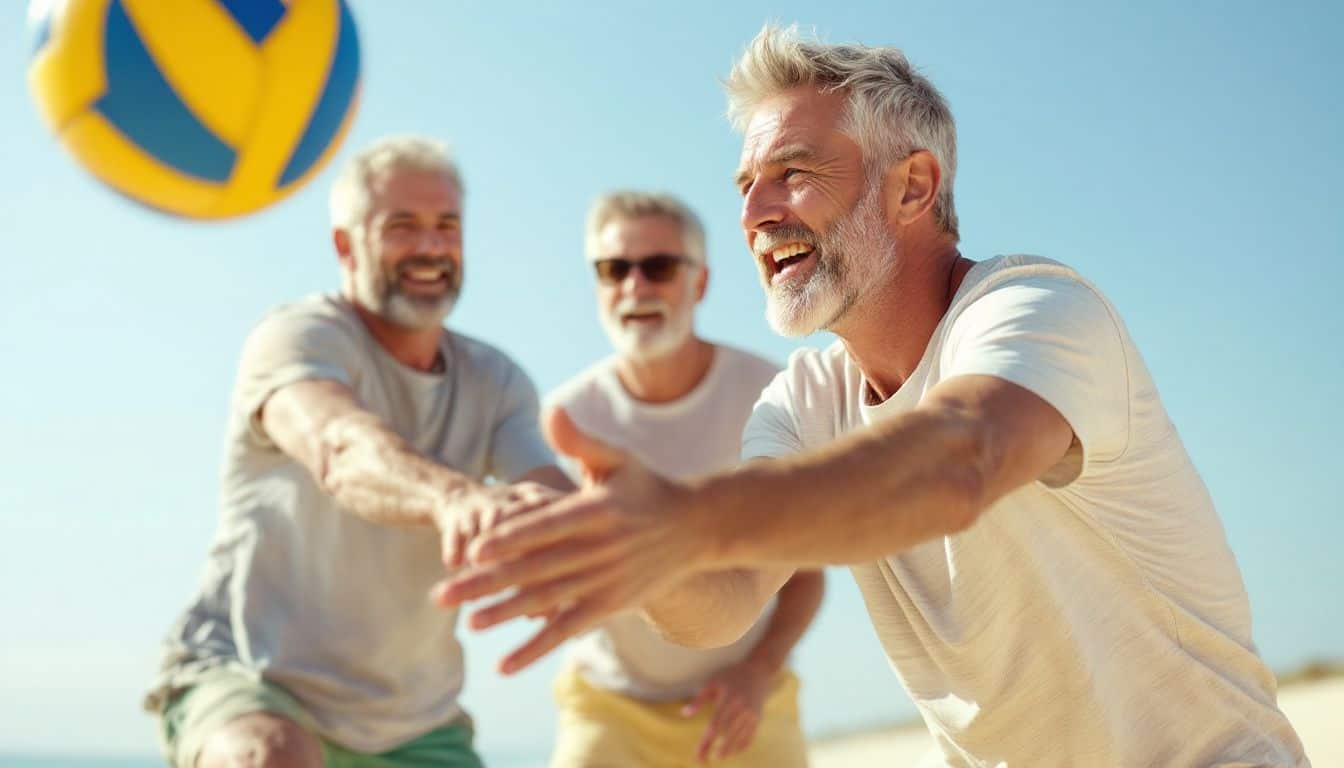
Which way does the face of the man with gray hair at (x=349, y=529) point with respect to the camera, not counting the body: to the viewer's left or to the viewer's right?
to the viewer's right

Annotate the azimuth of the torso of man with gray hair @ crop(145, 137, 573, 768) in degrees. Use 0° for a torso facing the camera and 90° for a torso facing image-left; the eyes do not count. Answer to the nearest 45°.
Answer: approximately 315°

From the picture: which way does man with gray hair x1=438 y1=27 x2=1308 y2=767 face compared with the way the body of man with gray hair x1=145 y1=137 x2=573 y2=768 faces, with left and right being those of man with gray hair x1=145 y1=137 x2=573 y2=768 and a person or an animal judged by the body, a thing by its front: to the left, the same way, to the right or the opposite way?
to the right

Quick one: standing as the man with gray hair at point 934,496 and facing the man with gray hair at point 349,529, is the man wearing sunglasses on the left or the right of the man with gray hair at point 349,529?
right

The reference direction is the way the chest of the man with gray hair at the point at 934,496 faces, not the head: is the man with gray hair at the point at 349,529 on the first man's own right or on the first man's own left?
on the first man's own right

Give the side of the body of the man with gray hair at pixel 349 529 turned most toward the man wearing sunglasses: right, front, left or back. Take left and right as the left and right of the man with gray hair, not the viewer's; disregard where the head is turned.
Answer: left

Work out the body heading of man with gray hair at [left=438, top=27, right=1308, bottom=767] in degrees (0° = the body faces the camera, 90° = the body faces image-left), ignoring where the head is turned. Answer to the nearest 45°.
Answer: approximately 45°

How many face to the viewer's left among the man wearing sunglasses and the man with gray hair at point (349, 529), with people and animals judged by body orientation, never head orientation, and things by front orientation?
0

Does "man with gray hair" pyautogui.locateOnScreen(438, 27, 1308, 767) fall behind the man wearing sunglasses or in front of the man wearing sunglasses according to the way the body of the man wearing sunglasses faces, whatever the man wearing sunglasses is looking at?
in front

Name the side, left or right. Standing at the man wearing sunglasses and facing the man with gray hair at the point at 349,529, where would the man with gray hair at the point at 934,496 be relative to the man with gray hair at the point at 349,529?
left

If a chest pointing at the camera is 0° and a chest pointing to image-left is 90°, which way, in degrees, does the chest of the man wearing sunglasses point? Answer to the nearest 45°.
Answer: approximately 0°

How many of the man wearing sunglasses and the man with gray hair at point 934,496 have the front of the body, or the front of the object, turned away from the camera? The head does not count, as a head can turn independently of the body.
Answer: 0

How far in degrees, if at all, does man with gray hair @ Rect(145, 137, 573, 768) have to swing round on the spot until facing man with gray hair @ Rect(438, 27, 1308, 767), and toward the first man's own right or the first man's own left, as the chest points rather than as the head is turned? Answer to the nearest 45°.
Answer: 0° — they already face them
